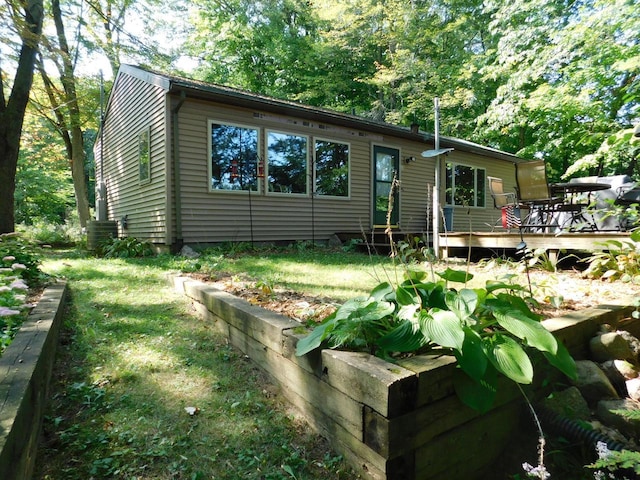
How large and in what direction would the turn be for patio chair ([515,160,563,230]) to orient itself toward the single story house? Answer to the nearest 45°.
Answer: approximately 135° to its left

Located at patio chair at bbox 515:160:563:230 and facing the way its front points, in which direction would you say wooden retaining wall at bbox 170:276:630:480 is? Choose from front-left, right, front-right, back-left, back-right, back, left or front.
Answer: back-right

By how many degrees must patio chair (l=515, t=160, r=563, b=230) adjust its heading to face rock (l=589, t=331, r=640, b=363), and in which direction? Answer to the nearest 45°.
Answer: approximately 135° to its right

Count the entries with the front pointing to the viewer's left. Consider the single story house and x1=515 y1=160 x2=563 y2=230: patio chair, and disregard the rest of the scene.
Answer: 0

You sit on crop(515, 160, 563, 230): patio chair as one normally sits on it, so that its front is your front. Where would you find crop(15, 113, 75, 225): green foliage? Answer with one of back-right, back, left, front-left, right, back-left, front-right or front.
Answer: back-left

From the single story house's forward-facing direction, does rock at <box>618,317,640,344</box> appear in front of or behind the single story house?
in front

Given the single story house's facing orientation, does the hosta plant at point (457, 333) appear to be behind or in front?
in front

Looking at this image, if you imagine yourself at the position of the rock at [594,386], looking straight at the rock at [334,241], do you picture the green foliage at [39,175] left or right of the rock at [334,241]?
left

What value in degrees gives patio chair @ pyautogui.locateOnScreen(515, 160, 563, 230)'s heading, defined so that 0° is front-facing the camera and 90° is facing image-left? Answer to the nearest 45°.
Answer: approximately 225°

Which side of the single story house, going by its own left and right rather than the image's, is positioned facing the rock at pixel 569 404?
front

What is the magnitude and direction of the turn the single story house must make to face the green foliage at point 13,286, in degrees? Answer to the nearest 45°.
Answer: approximately 45° to its right

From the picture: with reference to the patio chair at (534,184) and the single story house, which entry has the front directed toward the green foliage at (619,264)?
the single story house

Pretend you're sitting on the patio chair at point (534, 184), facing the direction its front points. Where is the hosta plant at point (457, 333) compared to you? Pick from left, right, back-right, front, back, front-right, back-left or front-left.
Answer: back-right

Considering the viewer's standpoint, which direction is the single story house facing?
facing the viewer and to the right of the viewer

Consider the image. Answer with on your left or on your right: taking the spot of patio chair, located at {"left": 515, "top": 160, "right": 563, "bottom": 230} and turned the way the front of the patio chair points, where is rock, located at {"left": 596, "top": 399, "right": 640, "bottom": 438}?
on your right

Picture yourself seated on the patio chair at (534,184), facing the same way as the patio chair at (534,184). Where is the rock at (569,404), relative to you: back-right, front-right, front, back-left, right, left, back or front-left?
back-right
